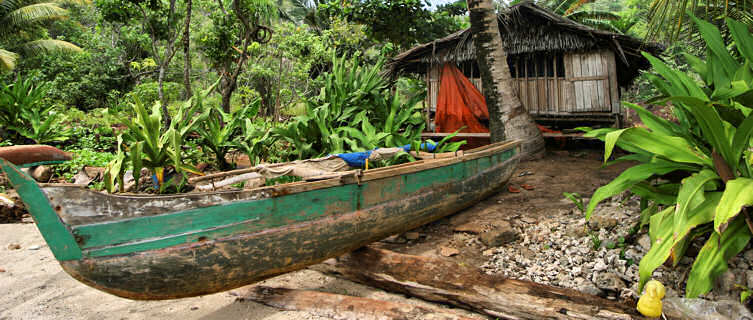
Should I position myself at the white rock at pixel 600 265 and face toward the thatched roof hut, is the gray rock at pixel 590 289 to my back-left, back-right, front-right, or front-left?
back-left

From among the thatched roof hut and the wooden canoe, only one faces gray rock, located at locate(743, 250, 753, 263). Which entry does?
the thatched roof hut

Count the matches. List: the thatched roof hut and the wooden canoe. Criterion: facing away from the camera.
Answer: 0

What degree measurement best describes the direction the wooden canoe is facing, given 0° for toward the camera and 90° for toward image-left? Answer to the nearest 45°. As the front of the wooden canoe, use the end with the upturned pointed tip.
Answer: approximately 45°

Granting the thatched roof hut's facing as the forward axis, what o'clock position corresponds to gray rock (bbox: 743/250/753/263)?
The gray rock is roughly at 12 o'clock from the thatched roof hut.

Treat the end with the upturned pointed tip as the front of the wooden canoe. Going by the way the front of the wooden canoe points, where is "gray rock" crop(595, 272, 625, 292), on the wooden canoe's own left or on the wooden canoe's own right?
on the wooden canoe's own left

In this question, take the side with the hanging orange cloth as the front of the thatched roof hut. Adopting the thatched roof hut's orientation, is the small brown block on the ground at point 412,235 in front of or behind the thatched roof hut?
in front

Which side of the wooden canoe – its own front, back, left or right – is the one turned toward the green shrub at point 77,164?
right

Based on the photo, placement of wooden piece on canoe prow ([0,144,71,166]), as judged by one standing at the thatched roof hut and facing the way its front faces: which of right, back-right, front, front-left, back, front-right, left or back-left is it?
front-right

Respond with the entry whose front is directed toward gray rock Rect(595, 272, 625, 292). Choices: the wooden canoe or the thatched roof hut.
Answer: the thatched roof hut

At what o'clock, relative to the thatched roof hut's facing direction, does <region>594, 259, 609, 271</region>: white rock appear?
The white rock is roughly at 12 o'clock from the thatched roof hut.

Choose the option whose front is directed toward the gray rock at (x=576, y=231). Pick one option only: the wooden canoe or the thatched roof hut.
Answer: the thatched roof hut
